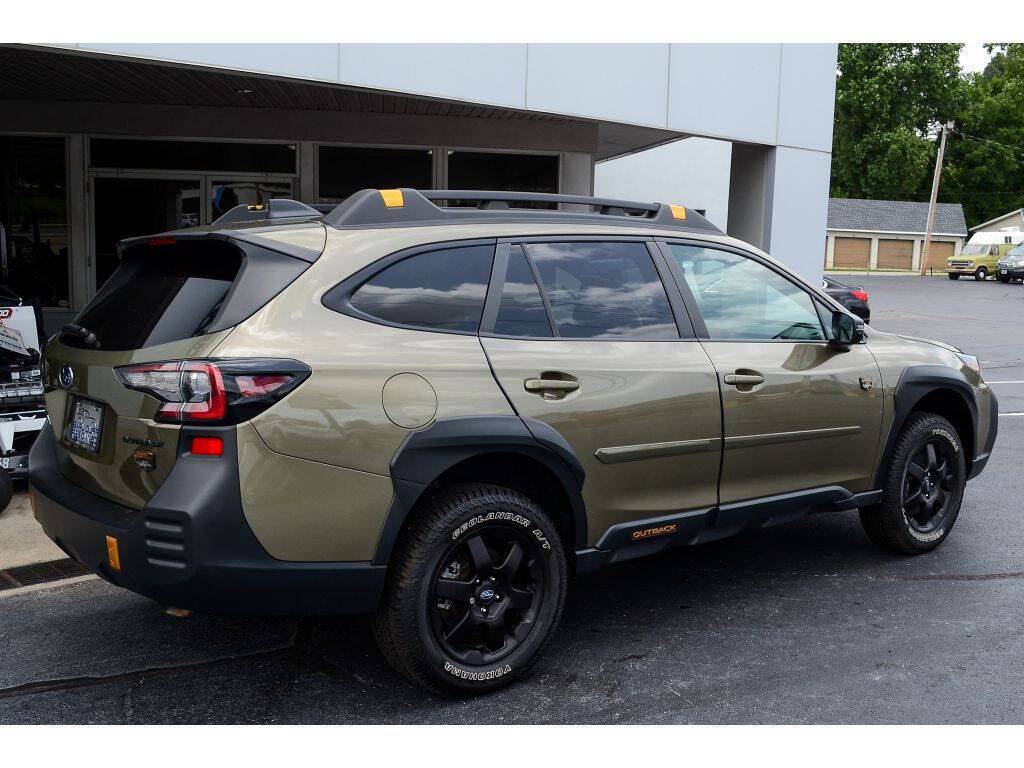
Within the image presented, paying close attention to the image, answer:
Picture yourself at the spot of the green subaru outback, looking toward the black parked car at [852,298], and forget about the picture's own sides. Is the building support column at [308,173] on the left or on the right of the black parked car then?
left

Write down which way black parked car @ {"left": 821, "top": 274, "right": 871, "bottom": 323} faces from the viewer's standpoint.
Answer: facing away from the viewer and to the left of the viewer

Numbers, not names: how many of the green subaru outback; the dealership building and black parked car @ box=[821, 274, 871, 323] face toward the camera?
1

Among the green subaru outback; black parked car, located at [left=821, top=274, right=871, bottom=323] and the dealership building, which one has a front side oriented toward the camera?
the dealership building

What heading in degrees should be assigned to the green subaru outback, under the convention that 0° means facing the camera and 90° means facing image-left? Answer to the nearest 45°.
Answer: approximately 225°

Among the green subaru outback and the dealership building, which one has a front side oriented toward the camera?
the dealership building

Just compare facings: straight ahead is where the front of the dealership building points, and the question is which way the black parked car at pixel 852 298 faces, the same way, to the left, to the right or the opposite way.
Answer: the opposite way

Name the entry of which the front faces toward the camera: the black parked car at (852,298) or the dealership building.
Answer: the dealership building

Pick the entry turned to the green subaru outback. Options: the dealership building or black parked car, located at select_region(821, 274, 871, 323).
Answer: the dealership building

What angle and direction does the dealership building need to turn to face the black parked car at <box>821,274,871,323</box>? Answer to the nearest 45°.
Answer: approximately 135° to its left

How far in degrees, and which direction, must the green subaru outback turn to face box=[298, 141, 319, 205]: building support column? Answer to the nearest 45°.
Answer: approximately 45° to its left

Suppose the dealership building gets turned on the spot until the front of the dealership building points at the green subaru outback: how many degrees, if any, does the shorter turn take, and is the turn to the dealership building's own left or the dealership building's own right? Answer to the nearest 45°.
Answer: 0° — it already faces it

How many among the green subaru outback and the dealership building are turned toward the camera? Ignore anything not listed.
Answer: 1

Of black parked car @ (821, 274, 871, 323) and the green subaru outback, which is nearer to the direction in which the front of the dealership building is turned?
the green subaru outback

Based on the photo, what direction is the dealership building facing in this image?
toward the camera

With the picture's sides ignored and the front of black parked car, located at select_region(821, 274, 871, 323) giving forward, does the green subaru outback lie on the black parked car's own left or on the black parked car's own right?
on the black parked car's own left
